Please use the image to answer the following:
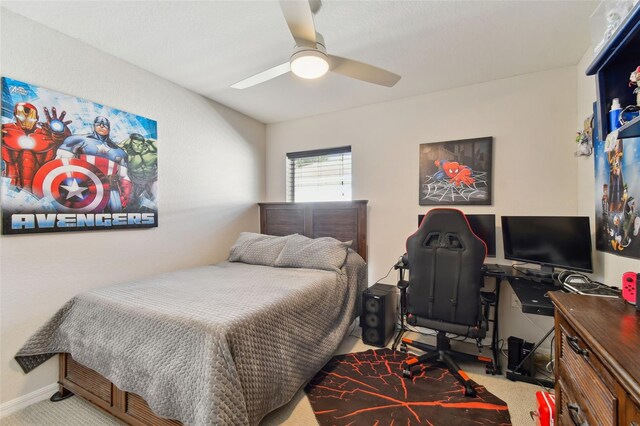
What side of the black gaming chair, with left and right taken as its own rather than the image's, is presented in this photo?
back

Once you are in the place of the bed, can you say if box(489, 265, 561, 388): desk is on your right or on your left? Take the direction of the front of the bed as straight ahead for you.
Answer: on your left

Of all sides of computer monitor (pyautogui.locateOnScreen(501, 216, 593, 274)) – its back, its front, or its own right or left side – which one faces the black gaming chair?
front

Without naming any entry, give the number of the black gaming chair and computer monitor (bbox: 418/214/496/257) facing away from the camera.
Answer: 1

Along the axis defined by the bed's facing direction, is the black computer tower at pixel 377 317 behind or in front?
behind

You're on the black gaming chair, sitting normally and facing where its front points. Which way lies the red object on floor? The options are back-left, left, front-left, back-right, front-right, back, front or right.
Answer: back-right

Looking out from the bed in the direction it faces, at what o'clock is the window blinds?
The window blinds is roughly at 6 o'clock from the bed.

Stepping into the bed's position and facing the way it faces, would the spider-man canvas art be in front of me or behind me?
behind

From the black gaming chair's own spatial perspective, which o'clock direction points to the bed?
The bed is roughly at 8 o'clock from the black gaming chair.

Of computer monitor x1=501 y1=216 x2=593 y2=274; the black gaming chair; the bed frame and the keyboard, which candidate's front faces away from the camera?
the black gaming chair

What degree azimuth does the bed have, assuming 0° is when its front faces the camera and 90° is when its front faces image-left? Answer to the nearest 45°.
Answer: approximately 45°

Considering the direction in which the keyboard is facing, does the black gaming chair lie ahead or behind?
ahead
